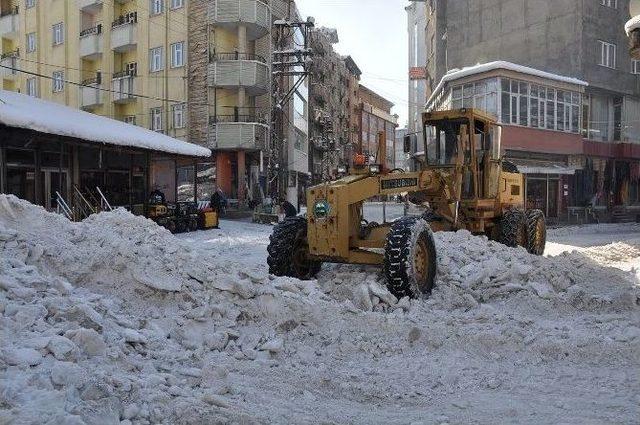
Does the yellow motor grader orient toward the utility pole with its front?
no

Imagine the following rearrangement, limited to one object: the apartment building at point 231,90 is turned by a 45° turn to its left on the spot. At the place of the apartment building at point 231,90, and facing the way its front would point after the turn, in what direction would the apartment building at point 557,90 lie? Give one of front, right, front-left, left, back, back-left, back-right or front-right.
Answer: front

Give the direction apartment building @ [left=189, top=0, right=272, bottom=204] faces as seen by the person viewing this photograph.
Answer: facing the viewer and to the right of the viewer

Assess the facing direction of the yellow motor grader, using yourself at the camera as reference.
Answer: facing the viewer and to the left of the viewer

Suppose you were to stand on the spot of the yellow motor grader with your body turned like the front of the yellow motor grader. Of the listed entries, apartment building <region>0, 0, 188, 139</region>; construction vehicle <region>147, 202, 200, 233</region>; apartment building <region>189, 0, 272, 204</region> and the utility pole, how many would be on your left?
0

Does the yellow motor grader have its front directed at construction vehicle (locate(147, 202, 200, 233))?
no

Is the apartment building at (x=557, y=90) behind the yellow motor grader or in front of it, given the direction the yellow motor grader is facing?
behind

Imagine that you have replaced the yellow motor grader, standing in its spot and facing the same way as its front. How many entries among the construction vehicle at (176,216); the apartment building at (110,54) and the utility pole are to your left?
0

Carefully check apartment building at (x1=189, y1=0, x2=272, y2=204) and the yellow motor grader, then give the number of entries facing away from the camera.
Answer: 0

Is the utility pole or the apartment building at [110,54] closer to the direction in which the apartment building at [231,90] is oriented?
the utility pole

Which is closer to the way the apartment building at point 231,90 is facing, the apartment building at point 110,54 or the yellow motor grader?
the yellow motor grader

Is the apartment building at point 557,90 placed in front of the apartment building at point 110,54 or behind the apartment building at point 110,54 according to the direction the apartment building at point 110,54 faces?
in front

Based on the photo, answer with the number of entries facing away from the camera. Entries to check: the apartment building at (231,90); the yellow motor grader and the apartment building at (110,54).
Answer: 0

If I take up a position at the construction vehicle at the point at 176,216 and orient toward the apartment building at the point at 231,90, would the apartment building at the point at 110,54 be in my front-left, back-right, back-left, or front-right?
front-left

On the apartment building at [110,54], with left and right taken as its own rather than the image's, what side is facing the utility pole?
left

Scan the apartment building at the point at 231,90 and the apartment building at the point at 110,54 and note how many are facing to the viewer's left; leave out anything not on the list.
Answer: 0

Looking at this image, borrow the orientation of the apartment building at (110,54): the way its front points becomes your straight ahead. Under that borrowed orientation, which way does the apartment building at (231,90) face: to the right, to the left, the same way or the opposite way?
the same way
